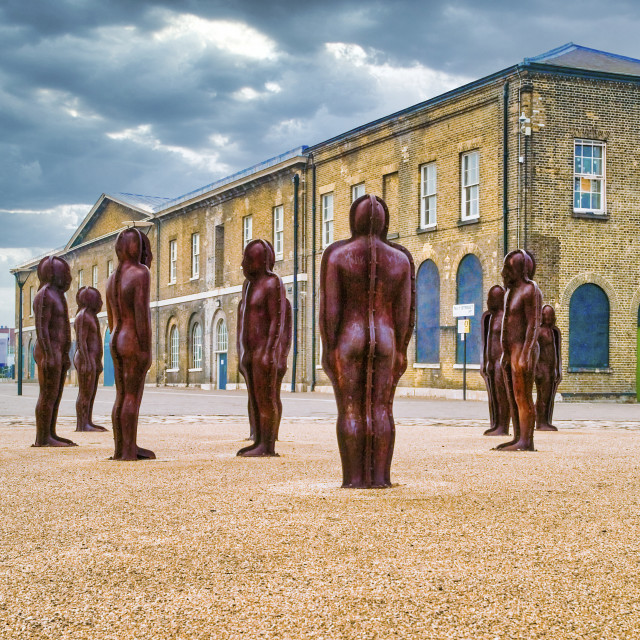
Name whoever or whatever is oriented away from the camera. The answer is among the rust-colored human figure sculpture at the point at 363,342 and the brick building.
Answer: the rust-colored human figure sculpture

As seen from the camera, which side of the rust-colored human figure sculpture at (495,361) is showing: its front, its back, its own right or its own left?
left

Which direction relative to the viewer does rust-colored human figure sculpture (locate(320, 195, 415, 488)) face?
away from the camera

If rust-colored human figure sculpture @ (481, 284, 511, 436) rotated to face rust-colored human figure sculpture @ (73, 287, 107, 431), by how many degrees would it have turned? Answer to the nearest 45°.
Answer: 0° — it already faces it

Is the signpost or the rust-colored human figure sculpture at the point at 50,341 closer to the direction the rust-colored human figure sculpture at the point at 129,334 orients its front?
the signpost

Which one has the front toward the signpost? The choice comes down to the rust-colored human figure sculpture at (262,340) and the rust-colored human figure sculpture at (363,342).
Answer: the rust-colored human figure sculpture at (363,342)

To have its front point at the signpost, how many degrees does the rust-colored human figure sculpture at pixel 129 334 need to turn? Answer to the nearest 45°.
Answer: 0° — it already faces it
